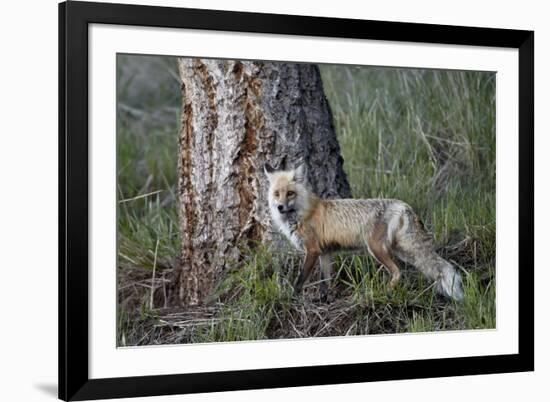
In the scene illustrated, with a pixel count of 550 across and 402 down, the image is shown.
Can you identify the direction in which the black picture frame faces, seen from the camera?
facing the viewer and to the right of the viewer
